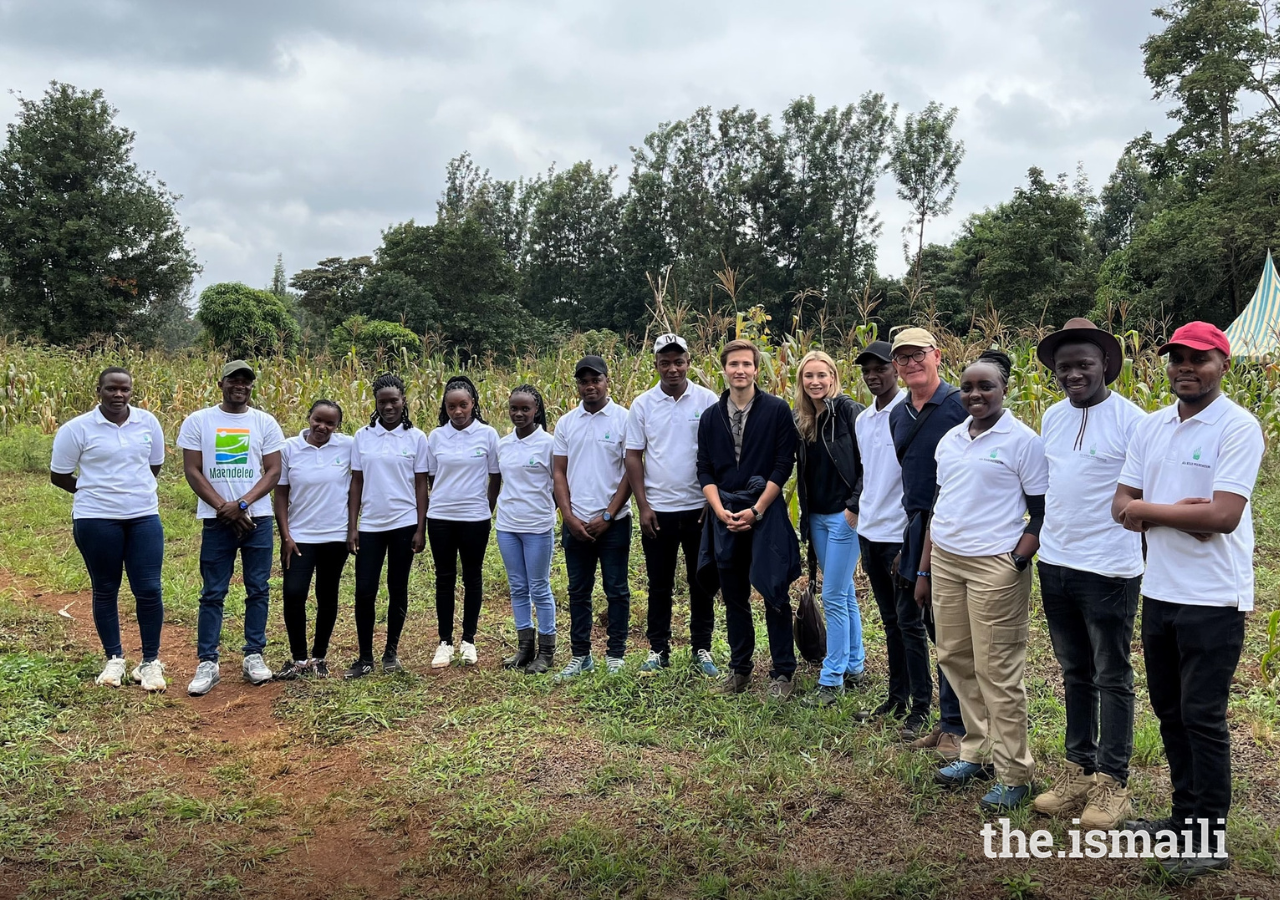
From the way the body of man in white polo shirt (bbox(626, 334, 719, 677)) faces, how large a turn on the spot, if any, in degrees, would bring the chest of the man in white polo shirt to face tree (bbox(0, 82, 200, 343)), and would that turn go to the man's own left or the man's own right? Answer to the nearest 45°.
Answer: approximately 135° to the man's own right

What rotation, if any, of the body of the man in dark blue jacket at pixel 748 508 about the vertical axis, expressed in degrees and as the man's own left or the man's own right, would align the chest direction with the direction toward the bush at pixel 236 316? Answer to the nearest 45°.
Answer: approximately 135° to the man's own right

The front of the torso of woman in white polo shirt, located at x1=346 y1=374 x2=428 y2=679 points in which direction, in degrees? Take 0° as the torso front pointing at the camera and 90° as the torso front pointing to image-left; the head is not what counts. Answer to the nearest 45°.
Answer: approximately 0°

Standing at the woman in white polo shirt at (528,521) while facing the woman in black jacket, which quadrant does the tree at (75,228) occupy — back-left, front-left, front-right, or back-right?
back-left

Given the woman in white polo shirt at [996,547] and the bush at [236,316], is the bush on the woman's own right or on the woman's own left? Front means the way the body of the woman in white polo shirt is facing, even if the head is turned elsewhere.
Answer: on the woman's own right
